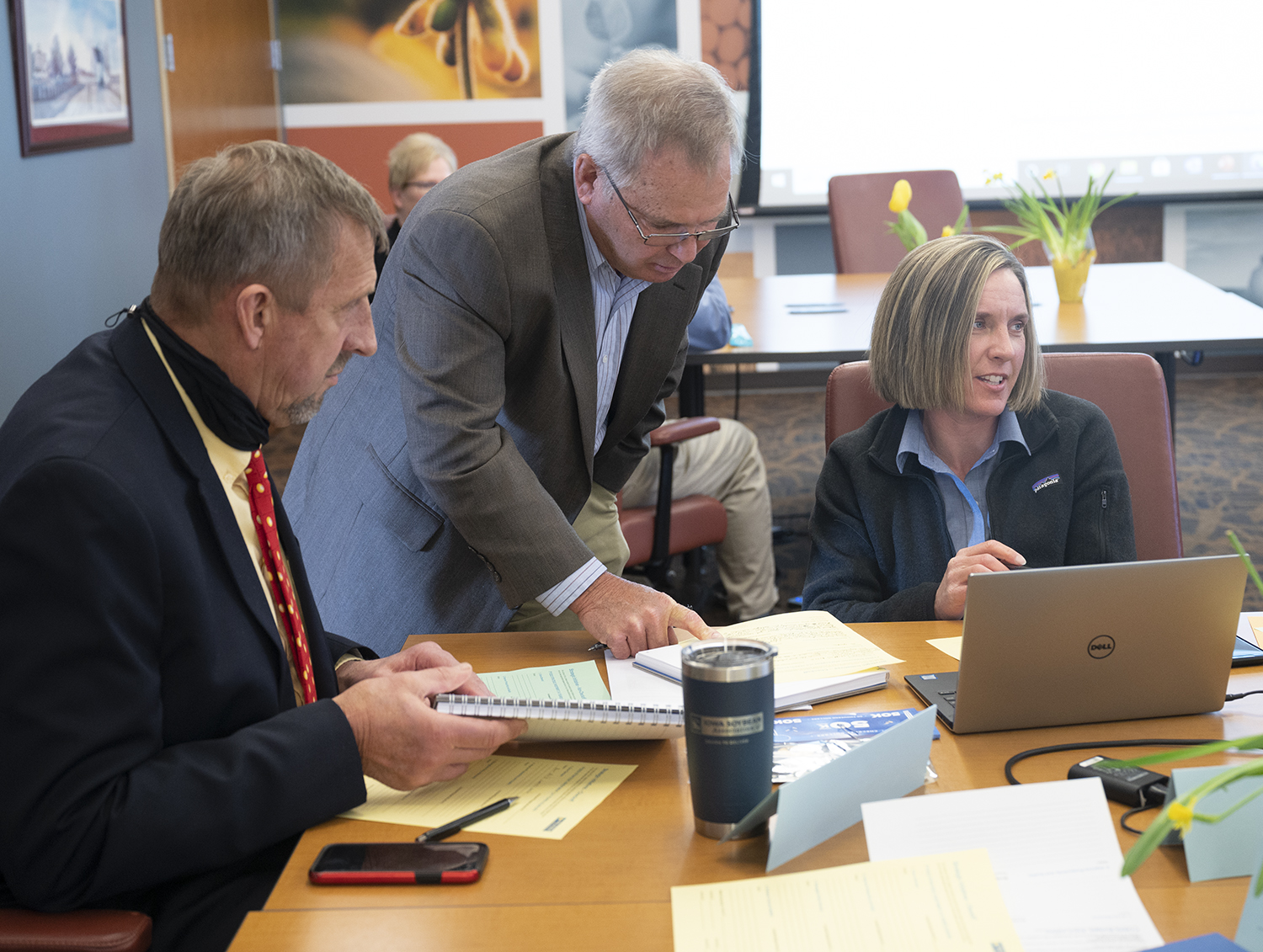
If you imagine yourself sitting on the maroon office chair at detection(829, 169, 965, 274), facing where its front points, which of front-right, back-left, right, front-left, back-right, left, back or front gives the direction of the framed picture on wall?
front-right

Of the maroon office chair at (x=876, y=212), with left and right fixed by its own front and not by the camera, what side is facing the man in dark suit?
front

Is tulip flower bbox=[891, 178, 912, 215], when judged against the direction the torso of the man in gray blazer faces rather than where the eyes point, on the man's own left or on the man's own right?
on the man's own left

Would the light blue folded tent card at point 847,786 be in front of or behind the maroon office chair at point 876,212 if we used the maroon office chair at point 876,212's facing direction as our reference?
in front

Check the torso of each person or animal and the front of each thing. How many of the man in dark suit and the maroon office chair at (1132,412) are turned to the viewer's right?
1

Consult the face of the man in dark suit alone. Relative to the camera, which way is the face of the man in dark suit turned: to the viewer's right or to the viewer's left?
to the viewer's right

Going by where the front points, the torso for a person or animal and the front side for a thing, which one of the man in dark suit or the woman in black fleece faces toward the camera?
the woman in black fleece

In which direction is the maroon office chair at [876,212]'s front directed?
toward the camera

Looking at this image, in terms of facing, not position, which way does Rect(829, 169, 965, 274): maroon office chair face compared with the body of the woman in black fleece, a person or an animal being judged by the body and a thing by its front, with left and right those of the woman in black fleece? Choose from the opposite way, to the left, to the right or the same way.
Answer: the same way

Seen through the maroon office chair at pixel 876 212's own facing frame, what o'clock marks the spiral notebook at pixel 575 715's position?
The spiral notebook is roughly at 12 o'clock from the maroon office chair.

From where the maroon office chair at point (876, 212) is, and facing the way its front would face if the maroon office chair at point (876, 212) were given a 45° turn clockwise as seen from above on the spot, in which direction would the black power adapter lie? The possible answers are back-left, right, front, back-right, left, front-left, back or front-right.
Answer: front-left

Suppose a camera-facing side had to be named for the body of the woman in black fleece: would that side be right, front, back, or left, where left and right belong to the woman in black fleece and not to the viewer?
front

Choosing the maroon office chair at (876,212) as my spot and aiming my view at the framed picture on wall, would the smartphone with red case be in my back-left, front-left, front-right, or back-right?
front-left

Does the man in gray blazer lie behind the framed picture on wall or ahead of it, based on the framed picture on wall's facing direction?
ahead

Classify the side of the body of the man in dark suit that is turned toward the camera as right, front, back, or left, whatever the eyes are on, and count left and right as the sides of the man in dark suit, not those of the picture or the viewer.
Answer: right

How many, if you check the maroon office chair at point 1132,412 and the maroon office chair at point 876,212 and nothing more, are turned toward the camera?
2

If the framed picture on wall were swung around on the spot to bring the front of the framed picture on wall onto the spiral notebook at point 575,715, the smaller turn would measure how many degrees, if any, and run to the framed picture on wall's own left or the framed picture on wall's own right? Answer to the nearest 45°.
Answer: approximately 45° to the framed picture on wall's own right
